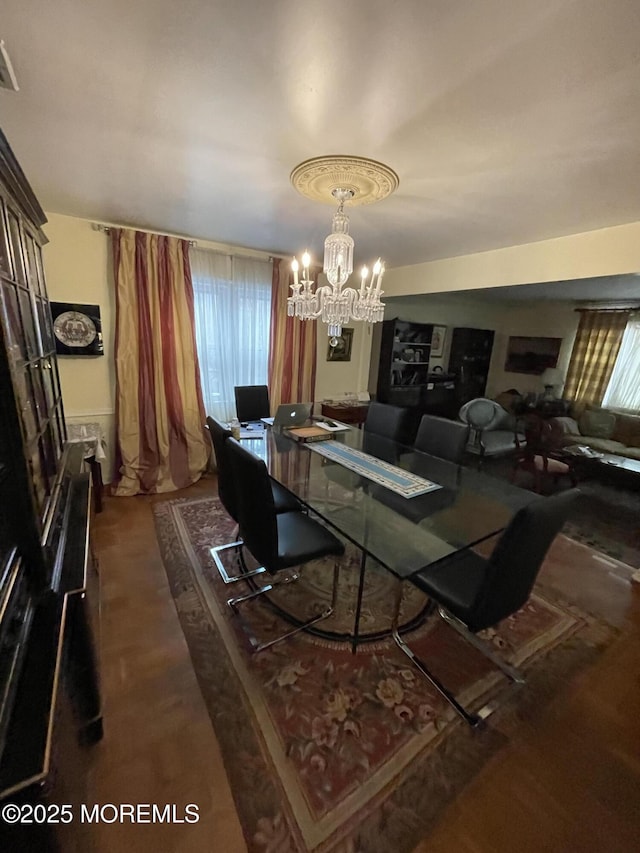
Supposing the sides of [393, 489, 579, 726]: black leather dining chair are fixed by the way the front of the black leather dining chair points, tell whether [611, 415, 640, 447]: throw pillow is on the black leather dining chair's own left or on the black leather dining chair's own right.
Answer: on the black leather dining chair's own right

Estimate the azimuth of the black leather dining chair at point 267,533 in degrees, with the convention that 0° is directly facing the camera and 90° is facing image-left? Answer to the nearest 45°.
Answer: approximately 225°

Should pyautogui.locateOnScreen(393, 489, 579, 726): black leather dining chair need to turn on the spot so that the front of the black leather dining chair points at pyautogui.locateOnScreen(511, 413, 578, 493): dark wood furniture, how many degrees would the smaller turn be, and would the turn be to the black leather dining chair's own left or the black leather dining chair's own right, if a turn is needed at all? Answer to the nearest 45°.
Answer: approximately 45° to the black leather dining chair's own right

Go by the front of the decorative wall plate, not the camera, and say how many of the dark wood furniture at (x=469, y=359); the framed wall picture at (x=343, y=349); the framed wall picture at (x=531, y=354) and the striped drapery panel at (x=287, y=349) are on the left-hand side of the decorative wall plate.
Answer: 4

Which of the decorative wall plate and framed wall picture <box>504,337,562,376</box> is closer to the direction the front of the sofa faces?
the decorative wall plate

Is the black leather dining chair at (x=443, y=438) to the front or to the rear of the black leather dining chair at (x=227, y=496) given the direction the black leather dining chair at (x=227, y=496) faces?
to the front

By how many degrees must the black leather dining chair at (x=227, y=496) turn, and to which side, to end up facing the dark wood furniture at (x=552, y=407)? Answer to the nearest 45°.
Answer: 0° — it already faces it

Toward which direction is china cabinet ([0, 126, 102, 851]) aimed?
to the viewer's right

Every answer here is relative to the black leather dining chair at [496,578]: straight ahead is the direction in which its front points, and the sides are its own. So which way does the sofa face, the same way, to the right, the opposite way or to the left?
to the left

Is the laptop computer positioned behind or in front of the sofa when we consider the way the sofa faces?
in front
